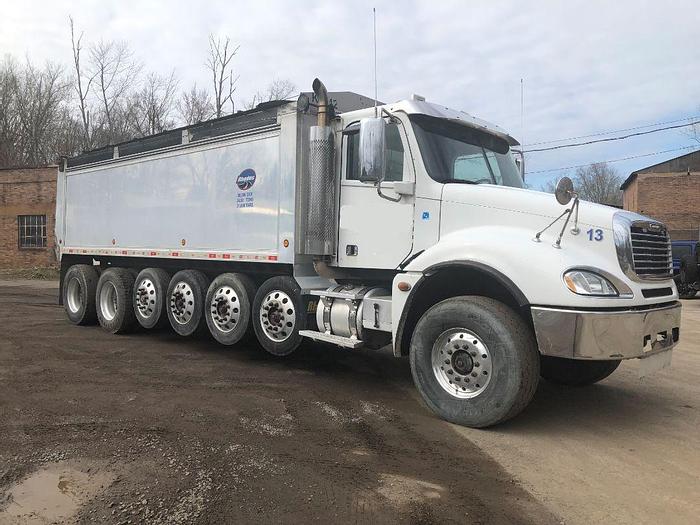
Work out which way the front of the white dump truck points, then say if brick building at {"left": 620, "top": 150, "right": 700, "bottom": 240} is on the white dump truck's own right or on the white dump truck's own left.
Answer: on the white dump truck's own left

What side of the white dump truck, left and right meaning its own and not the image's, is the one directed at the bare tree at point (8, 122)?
back

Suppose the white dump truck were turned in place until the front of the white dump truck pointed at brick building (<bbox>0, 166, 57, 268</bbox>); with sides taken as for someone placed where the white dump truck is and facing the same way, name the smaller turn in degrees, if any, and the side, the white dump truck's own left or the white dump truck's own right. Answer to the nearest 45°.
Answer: approximately 180°

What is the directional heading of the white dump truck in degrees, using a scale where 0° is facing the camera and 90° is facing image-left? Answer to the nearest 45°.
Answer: approximately 315°
